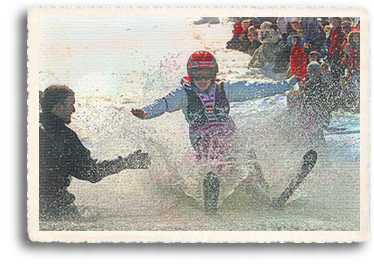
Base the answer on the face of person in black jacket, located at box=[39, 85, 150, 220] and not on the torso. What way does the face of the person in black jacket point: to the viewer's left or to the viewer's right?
to the viewer's right

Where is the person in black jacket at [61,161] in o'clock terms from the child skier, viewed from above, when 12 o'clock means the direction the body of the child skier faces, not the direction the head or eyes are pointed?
The person in black jacket is roughly at 3 o'clock from the child skier.

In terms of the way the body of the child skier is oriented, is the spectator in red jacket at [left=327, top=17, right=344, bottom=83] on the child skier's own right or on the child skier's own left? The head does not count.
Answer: on the child skier's own left

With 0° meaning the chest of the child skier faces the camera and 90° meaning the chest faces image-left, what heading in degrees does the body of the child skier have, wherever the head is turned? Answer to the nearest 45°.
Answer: approximately 0°
